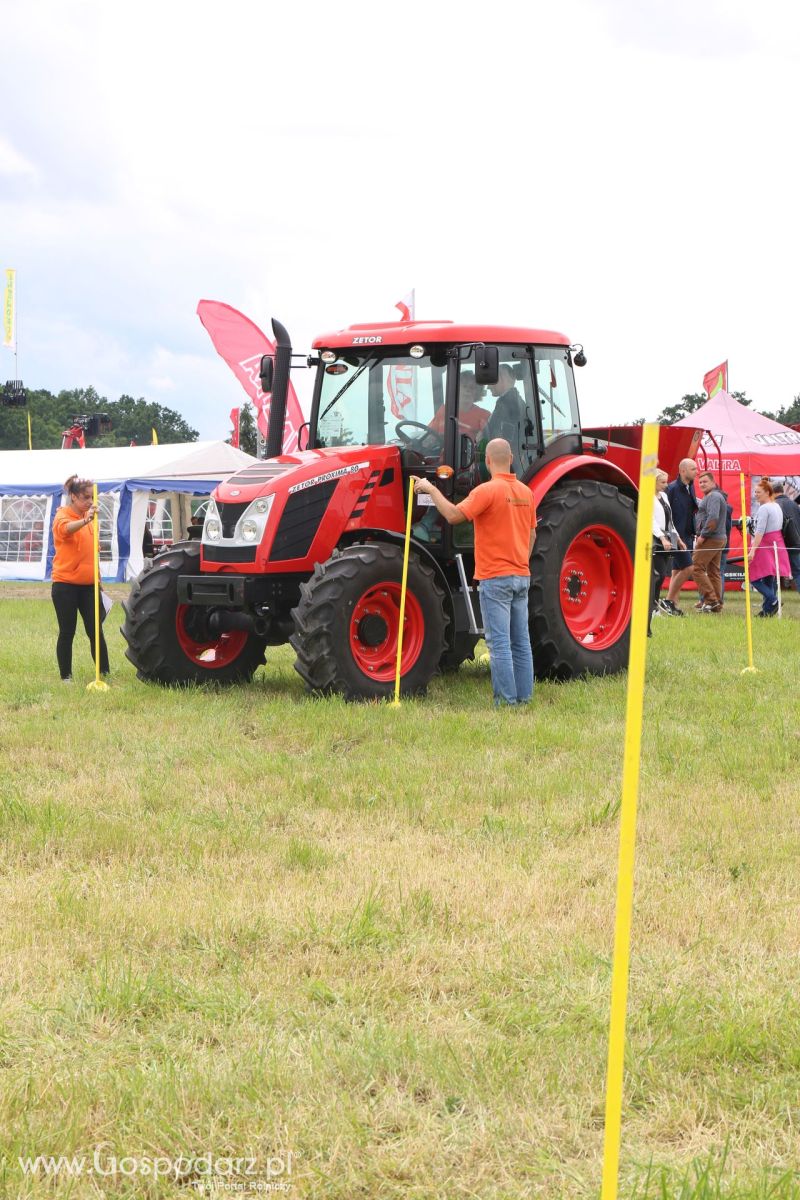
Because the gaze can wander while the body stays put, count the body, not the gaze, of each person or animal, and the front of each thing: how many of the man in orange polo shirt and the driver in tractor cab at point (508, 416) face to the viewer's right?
0

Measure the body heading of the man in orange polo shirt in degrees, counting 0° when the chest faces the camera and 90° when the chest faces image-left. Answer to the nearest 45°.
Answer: approximately 135°

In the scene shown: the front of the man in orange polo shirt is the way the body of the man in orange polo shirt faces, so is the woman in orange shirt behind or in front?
in front

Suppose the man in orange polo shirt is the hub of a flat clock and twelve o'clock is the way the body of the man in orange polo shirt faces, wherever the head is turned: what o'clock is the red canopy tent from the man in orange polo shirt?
The red canopy tent is roughly at 2 o'clock from the man in orange polo shirt.

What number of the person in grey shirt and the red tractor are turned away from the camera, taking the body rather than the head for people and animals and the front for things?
0

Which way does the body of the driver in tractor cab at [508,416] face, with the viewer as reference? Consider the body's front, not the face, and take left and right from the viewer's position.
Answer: facing the viewer and to the left of the viewer

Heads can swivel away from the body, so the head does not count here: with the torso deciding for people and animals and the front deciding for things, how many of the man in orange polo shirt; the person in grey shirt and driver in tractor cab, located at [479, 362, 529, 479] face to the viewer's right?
0

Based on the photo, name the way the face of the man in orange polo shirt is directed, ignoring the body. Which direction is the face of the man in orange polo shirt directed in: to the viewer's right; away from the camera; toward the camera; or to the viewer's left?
away from the camera
